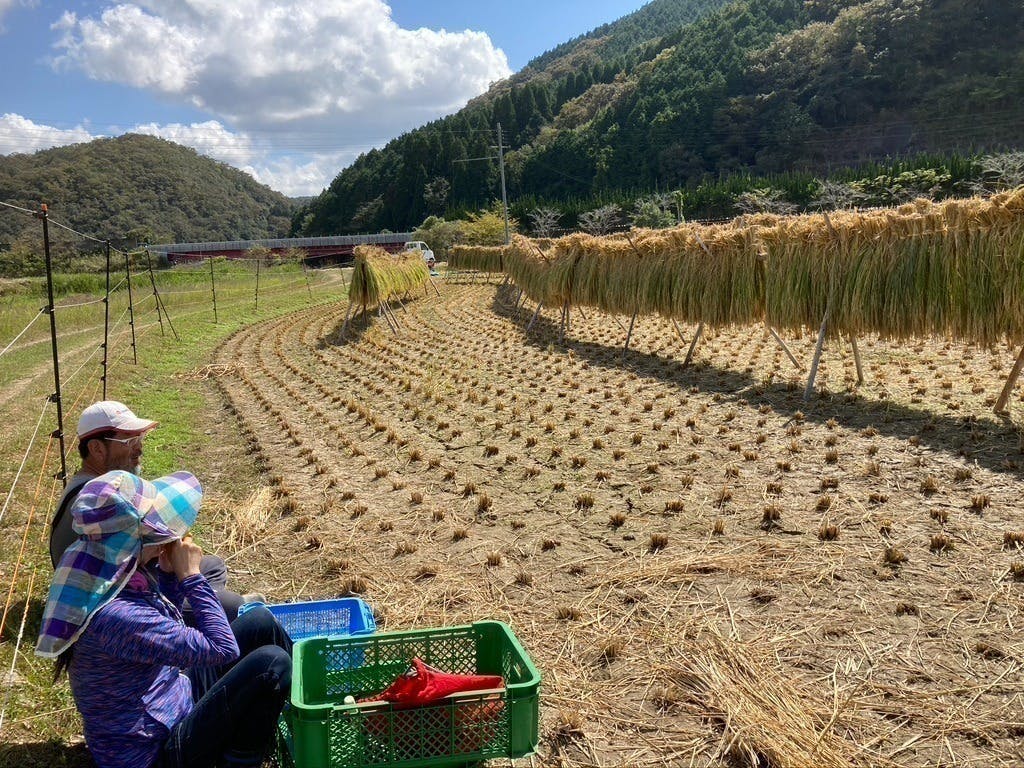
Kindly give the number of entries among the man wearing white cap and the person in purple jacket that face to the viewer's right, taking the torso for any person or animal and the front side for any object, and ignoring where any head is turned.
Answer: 2

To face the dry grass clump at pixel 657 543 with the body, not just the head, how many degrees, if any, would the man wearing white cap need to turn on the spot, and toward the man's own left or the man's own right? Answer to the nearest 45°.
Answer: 0° — they already face it

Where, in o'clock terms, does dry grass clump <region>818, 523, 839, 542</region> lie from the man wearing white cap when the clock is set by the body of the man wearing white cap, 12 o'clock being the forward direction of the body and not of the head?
The dry grass clump is roughly at 12 o'clock from the man wearing white cap.

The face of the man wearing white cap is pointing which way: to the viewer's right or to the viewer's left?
to the viewer's right

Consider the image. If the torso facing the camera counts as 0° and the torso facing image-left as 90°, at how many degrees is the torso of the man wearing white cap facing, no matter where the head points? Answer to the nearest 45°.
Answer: approximately 270°

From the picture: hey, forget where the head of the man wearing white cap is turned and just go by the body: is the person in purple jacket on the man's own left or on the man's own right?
on the man's own right

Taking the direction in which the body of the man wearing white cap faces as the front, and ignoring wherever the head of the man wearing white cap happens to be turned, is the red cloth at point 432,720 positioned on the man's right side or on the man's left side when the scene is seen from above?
on the man's right side

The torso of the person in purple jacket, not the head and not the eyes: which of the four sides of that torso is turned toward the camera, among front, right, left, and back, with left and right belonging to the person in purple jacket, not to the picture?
right
